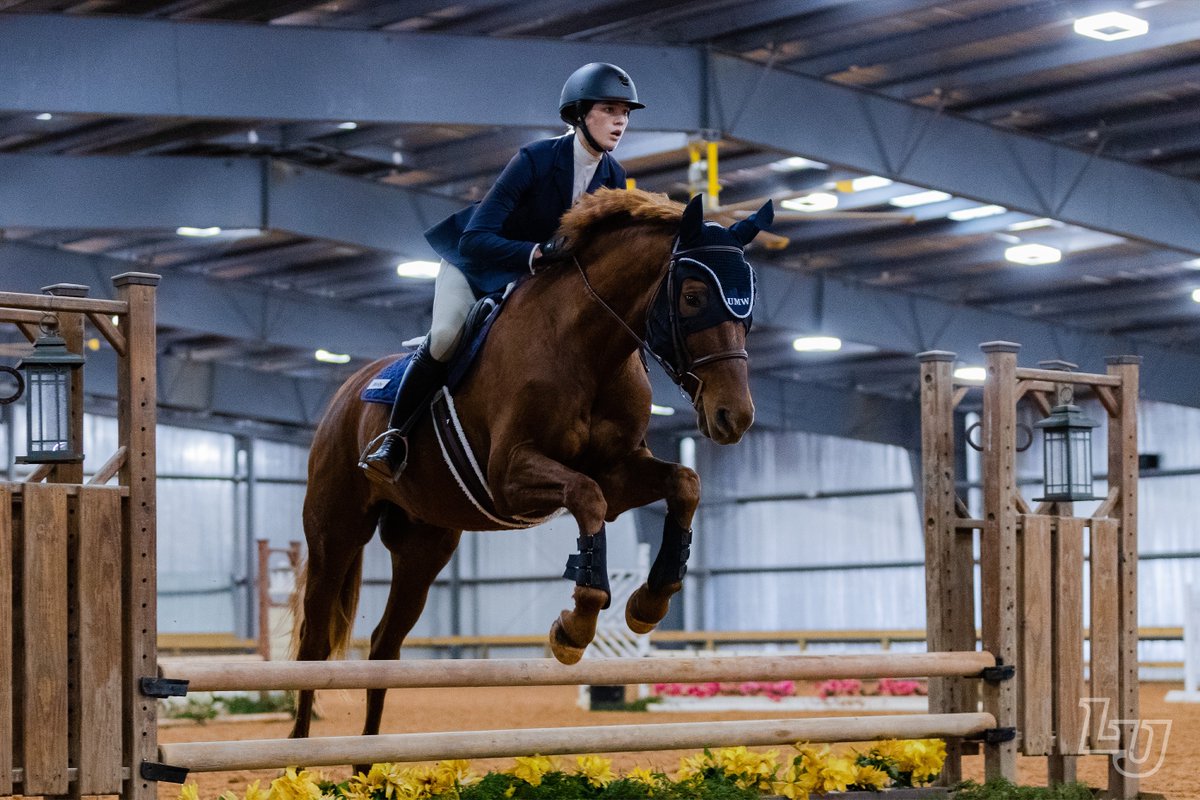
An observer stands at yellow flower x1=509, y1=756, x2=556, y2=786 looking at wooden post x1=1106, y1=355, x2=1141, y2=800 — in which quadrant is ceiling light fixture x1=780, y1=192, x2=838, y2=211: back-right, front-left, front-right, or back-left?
front-left

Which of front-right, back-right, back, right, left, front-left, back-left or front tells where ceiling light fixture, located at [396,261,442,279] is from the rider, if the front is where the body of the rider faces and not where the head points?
back-left

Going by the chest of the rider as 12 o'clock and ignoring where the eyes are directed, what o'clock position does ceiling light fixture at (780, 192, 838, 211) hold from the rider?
The ceiling light fixture is roughly at 8 o'clock from the rider.

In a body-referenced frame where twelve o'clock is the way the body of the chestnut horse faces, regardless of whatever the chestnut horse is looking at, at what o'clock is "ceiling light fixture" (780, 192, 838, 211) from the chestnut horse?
The ceiling light fixture is roughly at 8 o'clock from the chestnut horse.

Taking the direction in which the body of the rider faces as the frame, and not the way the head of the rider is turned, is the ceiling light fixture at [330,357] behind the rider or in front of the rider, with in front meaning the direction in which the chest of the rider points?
behind

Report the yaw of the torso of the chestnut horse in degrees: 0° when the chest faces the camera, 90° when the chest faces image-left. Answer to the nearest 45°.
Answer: approximately 315°

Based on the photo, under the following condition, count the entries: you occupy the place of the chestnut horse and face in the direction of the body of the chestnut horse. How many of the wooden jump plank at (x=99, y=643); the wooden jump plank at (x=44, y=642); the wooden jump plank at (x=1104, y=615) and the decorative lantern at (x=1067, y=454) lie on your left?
2

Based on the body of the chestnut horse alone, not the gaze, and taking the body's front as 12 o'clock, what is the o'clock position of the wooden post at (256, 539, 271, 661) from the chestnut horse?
The wooden post is roughly at 7 o'clock from the chestnut horse.

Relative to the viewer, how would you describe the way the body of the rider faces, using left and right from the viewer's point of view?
facing the viewer and to the right of the viewer

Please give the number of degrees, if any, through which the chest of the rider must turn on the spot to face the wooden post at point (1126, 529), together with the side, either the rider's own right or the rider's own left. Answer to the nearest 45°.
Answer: approximately 90° to the rider's own left
